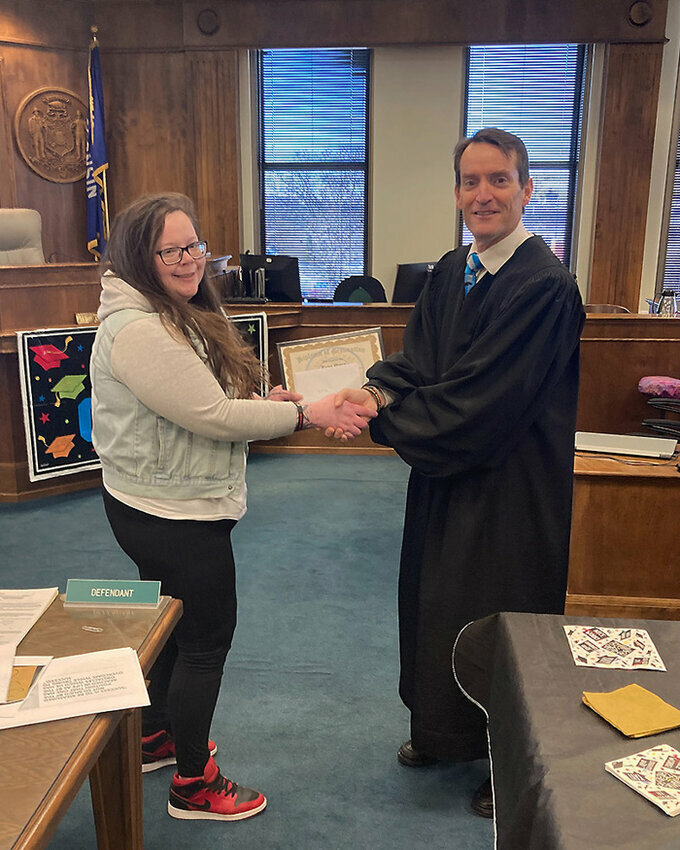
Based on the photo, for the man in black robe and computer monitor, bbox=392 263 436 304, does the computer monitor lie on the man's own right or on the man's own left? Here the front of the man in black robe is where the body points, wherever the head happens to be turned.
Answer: on the man's own right

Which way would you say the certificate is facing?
toward the camera

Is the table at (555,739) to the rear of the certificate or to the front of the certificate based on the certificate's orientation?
to the front

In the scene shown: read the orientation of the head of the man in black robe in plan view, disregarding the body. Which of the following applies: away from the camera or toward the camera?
toward the camera

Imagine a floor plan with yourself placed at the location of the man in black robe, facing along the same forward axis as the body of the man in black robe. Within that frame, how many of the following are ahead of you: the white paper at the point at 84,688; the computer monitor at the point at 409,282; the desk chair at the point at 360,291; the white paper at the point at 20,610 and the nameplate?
3

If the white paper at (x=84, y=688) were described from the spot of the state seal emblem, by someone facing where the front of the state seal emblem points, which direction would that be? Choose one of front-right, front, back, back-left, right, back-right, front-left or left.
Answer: front-right

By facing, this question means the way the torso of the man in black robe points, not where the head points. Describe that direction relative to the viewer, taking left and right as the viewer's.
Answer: facing the viewer and to the left of the viewer

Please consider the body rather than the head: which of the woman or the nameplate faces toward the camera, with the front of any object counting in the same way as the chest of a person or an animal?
the nameplate

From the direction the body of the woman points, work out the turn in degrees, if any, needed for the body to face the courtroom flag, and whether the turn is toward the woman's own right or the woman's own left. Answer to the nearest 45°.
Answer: approximately 90° to the woman's own left

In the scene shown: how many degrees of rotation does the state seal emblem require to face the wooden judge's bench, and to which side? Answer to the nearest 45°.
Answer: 0° — it already faces it

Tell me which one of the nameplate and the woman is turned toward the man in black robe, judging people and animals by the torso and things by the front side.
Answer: the woman

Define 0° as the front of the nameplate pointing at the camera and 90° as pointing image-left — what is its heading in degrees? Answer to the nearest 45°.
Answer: approximately 0°

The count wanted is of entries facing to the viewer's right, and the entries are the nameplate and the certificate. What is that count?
0

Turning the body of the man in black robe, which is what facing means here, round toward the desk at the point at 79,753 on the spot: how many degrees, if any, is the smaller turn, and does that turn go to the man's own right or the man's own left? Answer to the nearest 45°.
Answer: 0° — they already face it

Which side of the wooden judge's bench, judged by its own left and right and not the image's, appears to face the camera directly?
front
